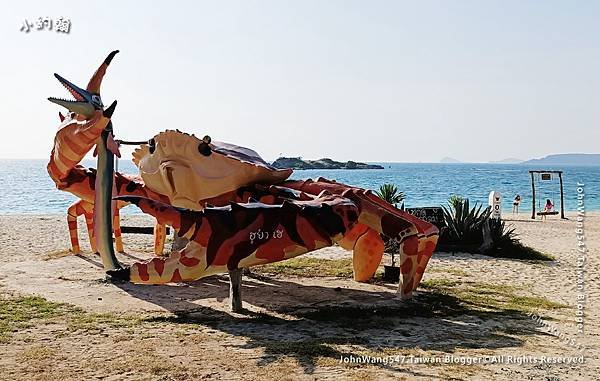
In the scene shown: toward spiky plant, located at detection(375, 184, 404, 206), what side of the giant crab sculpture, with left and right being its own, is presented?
back

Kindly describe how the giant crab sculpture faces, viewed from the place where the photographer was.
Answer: facing the viewer and to the left of the viewer
